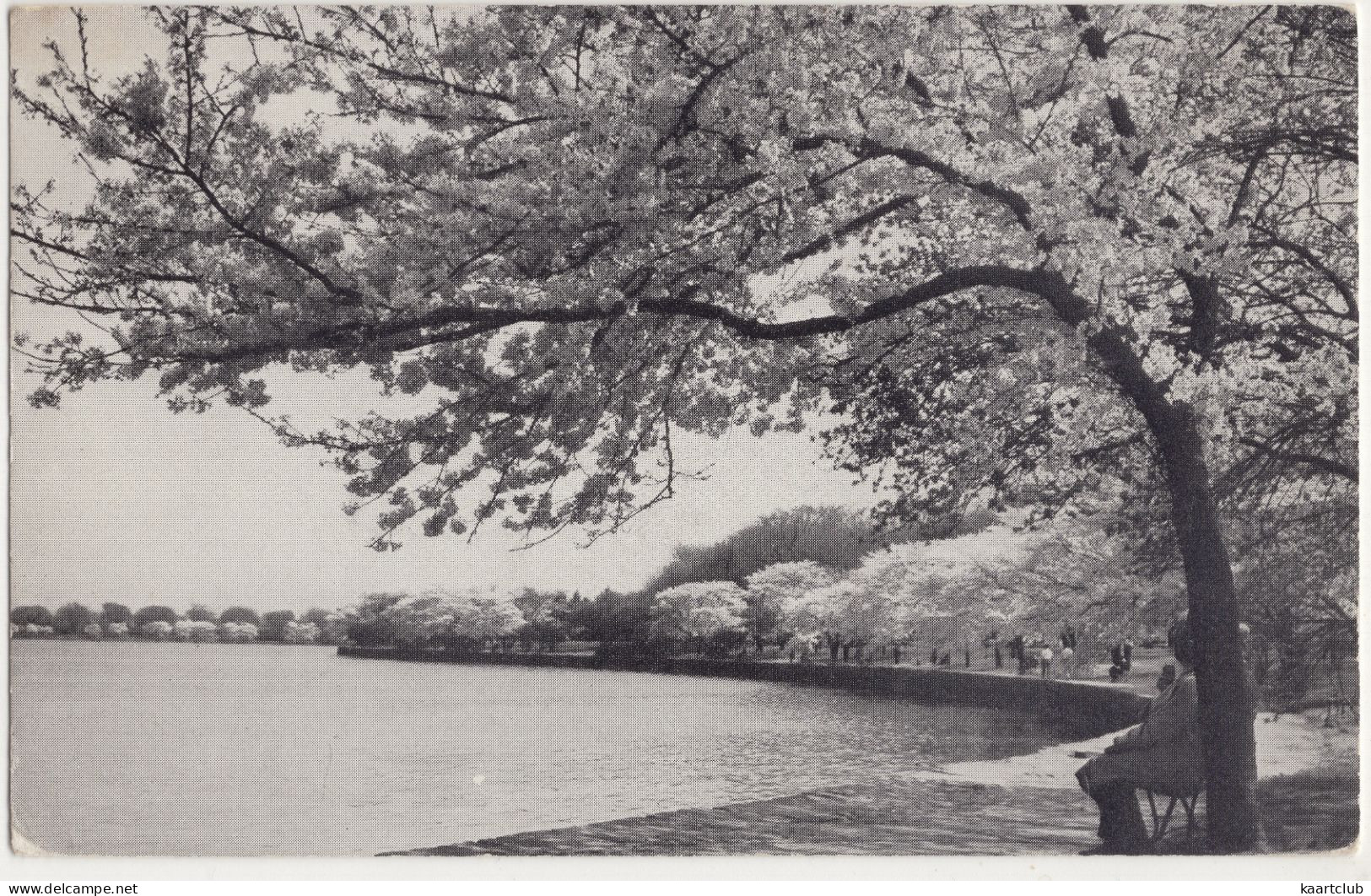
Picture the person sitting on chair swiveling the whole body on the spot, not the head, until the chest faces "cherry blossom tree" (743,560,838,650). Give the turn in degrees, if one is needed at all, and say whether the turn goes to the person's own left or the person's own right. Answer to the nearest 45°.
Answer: approximately 90° to the person's own right

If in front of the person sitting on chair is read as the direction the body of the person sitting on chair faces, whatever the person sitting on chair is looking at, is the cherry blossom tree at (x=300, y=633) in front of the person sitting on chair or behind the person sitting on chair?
in front

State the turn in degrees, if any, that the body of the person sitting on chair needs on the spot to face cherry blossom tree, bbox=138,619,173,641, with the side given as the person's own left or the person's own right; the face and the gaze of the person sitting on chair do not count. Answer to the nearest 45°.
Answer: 0° — they already face it

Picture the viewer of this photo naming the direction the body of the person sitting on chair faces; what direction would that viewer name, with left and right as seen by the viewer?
facing to the left of the viewer
